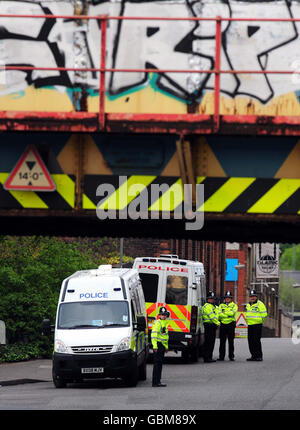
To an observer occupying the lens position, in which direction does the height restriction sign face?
facing the viewer

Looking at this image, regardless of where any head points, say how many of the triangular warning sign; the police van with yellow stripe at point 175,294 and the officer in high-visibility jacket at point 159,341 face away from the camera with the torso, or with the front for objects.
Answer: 1

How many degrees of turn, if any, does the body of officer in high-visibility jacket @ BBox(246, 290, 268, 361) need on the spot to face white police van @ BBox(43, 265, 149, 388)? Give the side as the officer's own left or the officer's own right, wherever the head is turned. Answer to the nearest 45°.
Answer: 0° — they already face it

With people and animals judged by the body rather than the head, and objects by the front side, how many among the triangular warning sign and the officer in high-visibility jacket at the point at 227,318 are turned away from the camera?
0

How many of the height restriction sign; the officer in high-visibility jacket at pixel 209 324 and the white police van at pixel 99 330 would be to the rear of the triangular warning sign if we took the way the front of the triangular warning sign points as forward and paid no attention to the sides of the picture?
0

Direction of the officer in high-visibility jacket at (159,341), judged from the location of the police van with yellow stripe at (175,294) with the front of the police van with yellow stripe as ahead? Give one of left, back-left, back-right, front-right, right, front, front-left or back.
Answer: back

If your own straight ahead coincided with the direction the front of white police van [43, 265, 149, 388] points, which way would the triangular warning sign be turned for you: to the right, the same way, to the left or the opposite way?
the same way

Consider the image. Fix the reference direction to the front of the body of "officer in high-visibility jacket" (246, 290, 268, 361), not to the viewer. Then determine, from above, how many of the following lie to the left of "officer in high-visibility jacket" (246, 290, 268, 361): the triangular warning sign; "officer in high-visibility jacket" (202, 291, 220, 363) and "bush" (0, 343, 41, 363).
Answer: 0

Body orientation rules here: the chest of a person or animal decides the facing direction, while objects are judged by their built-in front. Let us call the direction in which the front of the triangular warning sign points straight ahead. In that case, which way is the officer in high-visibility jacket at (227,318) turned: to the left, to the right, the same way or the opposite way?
the same way

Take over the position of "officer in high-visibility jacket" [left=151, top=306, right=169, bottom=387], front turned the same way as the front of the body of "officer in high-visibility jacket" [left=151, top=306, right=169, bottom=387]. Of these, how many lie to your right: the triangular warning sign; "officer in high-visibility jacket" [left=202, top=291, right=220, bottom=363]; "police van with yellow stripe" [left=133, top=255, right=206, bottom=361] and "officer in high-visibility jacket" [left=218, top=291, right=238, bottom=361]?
0

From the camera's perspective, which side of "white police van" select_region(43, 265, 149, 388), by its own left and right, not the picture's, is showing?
front

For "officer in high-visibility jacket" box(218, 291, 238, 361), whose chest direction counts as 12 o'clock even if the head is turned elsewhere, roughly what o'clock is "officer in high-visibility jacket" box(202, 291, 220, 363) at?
"officer in high-visibility jacket" box(202, 291, 220, 363) is roughly at 3 o'clock from "officer in high-visibility jacket" box(218, 291, 238, 361).
